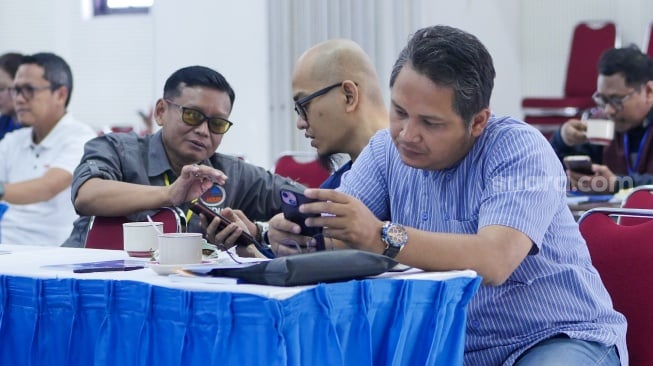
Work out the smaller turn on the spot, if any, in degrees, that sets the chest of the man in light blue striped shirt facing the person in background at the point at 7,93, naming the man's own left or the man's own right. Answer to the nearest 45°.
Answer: approximately 90° to the man's own right

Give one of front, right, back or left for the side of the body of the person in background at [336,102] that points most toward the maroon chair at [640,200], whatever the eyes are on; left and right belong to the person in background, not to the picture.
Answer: back

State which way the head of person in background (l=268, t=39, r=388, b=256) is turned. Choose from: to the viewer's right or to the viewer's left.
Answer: to the viewer's left

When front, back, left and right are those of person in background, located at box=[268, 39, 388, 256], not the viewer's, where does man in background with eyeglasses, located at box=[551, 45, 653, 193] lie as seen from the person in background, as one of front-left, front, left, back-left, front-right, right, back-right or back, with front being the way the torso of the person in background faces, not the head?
back-right

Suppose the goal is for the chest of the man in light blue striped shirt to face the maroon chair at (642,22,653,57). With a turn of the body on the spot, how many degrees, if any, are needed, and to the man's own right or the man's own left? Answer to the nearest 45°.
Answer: approximately 135° to the man's own right

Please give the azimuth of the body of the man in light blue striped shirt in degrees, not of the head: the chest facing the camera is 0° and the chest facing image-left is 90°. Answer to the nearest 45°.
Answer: approximately 45°

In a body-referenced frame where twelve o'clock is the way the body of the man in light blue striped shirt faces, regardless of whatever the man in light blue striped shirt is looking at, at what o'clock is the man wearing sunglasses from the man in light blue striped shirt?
The man wearing sunglasses is roughly at 3 o'clock from the man in light blue striped shirt.
